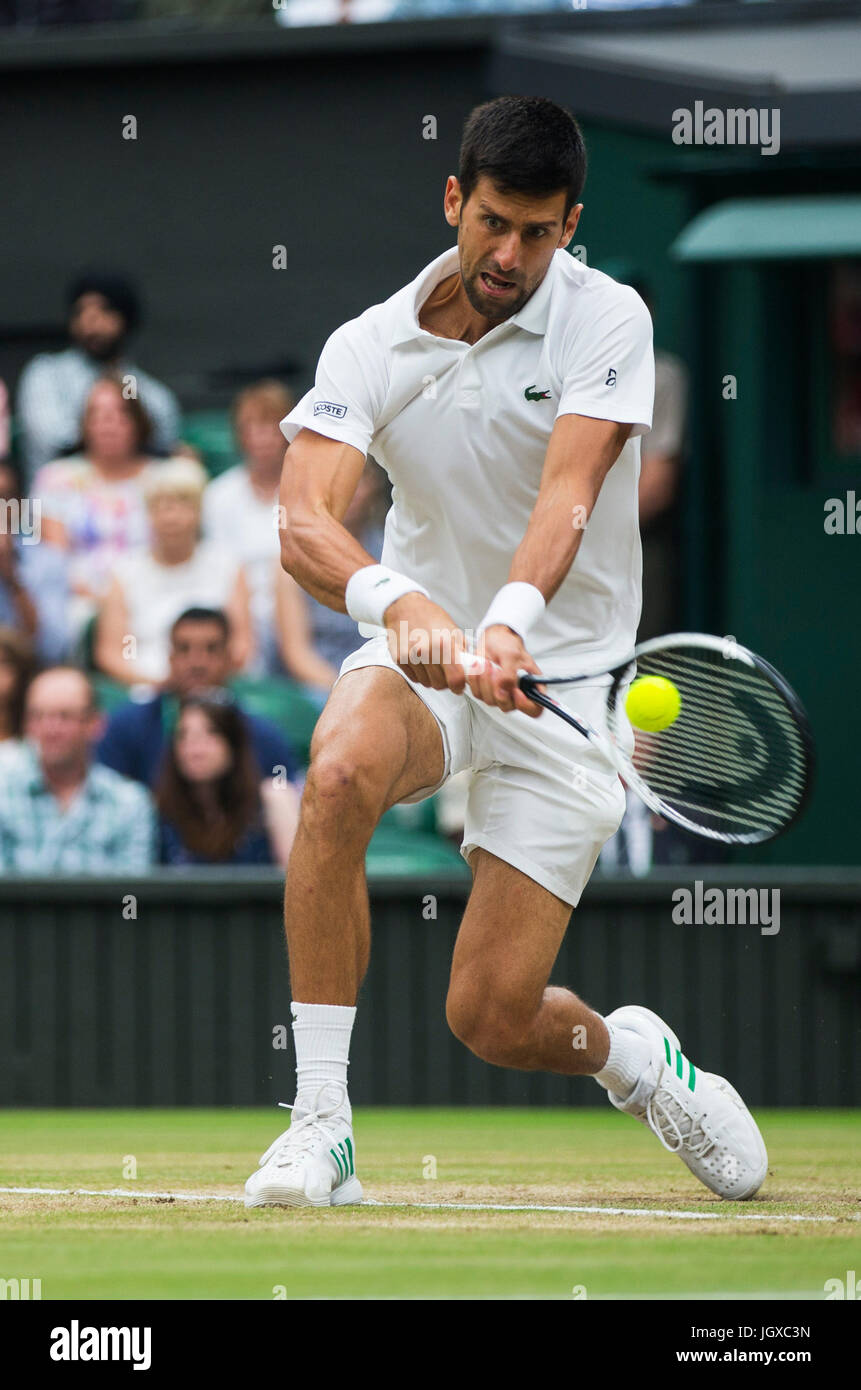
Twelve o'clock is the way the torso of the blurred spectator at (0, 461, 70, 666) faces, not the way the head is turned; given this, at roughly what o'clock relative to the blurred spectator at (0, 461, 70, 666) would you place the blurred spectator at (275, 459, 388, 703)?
the blurred spectator at (275, 459, 388, 703) is roughly at 10 o'clock from the blurred spectator at (0, 461, 70, 666).

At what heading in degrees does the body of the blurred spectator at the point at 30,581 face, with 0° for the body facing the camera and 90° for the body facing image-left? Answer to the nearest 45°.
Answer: approximately 0°

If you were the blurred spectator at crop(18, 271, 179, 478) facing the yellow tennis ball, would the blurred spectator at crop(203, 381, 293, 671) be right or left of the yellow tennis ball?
left

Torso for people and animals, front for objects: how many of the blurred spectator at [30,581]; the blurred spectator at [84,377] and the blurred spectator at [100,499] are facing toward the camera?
3

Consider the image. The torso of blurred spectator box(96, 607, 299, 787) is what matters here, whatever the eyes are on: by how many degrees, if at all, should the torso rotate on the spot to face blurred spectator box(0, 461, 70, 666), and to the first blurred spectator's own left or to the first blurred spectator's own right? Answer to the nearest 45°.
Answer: approximately 135° to the first blurred spectator's own right

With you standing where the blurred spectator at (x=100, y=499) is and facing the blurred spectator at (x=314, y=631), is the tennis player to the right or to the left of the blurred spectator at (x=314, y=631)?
right

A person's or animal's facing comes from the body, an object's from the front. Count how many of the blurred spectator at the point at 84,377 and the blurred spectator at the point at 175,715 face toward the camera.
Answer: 2
